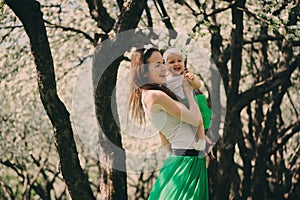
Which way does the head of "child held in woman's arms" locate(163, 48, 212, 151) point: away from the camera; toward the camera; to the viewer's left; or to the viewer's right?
toward the camera

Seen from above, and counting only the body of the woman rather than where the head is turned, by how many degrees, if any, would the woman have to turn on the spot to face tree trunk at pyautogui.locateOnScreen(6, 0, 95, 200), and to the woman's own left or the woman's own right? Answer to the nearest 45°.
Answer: approximately 135° to the woman's own left

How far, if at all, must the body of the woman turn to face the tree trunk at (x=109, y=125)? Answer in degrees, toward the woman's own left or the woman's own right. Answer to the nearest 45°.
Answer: approximately 90° to the woman's own left

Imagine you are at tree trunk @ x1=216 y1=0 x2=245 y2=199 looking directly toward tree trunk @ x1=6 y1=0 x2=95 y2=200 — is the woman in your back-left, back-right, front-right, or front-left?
front-left

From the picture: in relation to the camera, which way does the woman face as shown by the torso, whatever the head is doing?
to the viewer's right

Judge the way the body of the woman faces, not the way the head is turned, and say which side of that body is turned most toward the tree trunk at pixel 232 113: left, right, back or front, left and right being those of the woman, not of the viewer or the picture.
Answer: left

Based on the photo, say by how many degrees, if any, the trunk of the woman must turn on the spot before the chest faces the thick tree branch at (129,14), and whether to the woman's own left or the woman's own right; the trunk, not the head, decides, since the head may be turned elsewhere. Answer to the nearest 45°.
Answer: approximately 90° to the woman's own left
